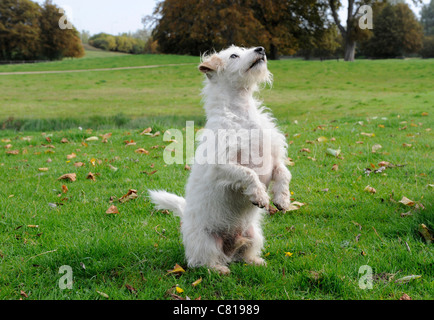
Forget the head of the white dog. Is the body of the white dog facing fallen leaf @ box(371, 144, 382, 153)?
no

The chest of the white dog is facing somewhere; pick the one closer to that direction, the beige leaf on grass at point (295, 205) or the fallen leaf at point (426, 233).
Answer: the fallen leaf

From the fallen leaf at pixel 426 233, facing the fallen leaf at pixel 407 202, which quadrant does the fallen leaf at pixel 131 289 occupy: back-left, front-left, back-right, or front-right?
back-left

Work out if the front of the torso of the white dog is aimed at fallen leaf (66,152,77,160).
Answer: no

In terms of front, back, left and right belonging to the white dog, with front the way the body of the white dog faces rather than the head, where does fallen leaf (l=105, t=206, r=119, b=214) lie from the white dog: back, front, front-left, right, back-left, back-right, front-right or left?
back

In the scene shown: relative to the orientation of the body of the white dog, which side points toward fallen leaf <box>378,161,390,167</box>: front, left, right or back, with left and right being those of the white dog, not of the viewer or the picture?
left

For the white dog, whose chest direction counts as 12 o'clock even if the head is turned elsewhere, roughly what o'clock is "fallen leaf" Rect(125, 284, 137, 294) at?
The fallen leaf is roughly at 3 o'clock from the white dog.

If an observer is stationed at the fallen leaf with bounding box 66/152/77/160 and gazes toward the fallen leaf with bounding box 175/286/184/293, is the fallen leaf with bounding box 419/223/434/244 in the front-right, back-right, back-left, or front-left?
front-left

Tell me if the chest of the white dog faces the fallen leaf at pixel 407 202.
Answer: no

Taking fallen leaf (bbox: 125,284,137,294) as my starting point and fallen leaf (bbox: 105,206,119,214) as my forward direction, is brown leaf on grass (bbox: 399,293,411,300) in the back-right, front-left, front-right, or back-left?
back-right

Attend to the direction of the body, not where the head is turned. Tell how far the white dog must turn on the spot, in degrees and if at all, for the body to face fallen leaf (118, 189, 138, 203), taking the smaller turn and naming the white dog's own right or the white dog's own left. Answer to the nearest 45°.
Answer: approximately 180°

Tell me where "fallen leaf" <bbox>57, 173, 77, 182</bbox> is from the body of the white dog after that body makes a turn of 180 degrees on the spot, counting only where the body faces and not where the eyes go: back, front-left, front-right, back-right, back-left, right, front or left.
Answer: front

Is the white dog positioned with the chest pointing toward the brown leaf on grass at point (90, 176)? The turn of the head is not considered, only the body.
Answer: no
